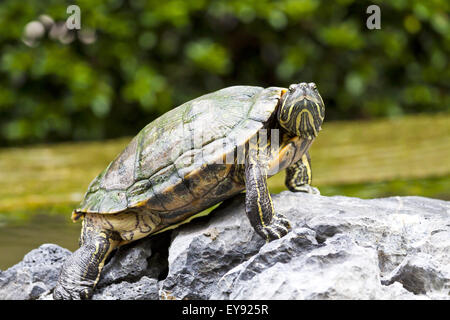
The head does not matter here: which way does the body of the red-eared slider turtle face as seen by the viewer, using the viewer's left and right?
facing the viewer and to the right of the viewer
